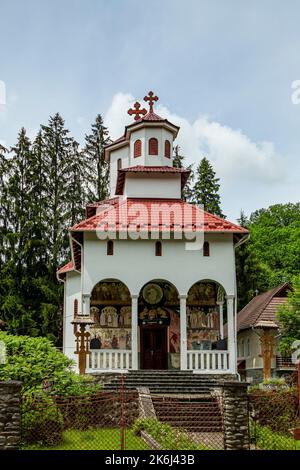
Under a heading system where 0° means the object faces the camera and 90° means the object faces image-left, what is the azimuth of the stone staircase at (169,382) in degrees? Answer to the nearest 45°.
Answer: approximately 0°

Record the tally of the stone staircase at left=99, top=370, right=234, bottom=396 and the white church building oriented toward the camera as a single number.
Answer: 2

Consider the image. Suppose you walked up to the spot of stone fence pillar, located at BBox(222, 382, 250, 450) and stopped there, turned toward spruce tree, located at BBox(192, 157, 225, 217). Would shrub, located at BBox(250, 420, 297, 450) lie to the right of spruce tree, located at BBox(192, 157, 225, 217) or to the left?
right

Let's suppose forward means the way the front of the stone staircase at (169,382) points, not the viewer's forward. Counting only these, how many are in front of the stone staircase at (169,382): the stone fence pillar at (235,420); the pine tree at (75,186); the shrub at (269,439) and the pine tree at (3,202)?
2

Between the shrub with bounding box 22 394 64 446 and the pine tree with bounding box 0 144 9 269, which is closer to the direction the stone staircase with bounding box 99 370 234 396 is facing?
the shrub

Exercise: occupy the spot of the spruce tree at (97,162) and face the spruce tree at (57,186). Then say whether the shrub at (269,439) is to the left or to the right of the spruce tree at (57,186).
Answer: left

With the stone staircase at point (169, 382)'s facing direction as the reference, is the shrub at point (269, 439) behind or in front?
in front

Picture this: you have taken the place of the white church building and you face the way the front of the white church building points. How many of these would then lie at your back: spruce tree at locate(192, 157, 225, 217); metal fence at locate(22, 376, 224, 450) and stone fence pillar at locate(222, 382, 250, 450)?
1

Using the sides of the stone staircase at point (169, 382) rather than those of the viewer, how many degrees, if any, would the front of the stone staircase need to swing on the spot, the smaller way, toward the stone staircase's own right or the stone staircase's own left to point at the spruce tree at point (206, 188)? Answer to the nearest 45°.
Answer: approximately 180°

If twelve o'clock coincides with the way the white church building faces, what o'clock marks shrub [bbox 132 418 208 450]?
The shrub is roughly at 12 o'clock from the white church building.

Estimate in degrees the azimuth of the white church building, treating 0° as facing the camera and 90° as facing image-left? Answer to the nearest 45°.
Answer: approximately 0°

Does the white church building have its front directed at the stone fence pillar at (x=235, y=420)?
yes
